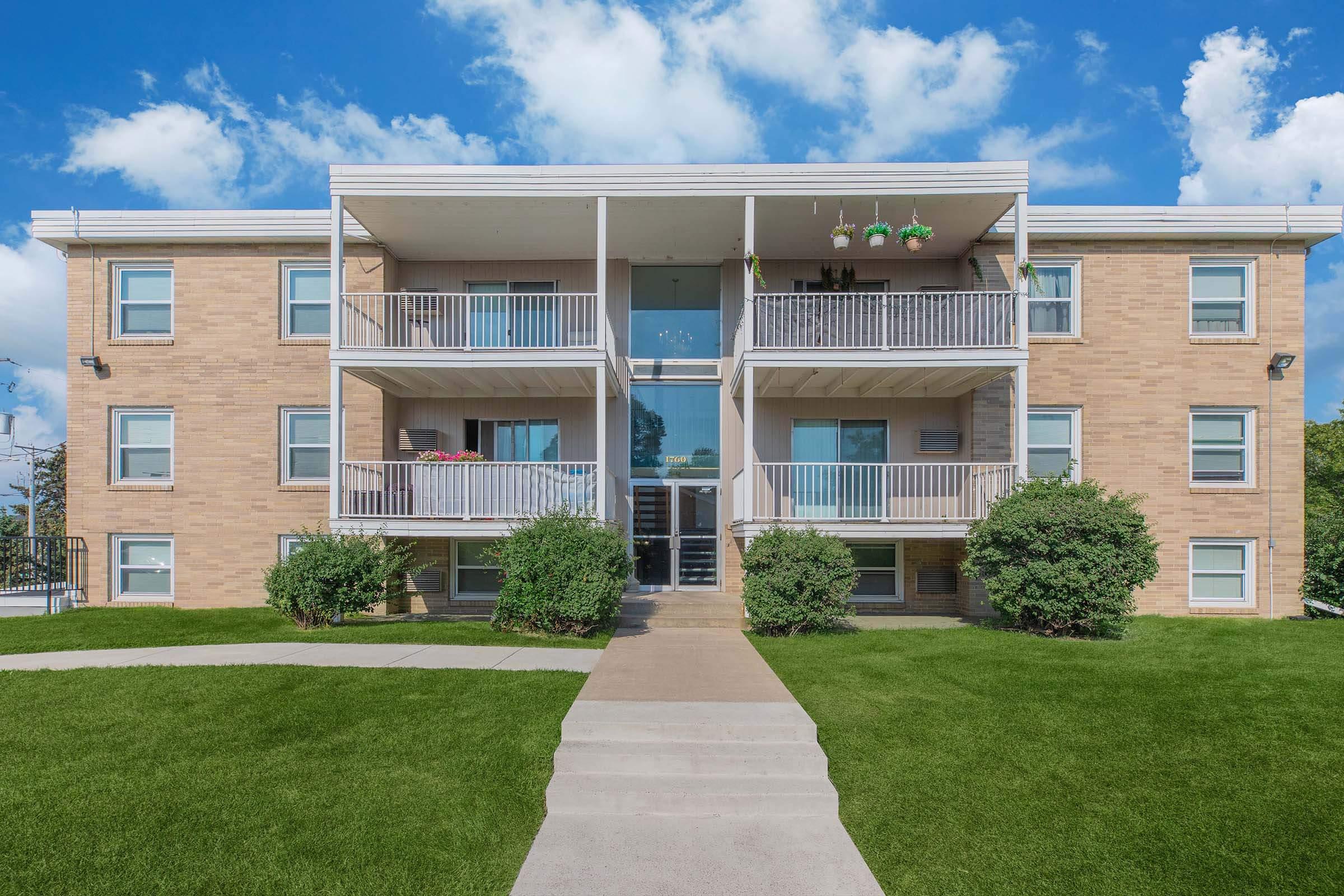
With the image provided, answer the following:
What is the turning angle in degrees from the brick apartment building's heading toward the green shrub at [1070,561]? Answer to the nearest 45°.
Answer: approximately 45° to its left

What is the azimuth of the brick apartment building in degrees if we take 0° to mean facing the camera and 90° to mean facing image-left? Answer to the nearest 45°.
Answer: approximately 0°

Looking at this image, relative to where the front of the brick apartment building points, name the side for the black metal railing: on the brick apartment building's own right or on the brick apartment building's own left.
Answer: on the brick apartment building's own right
